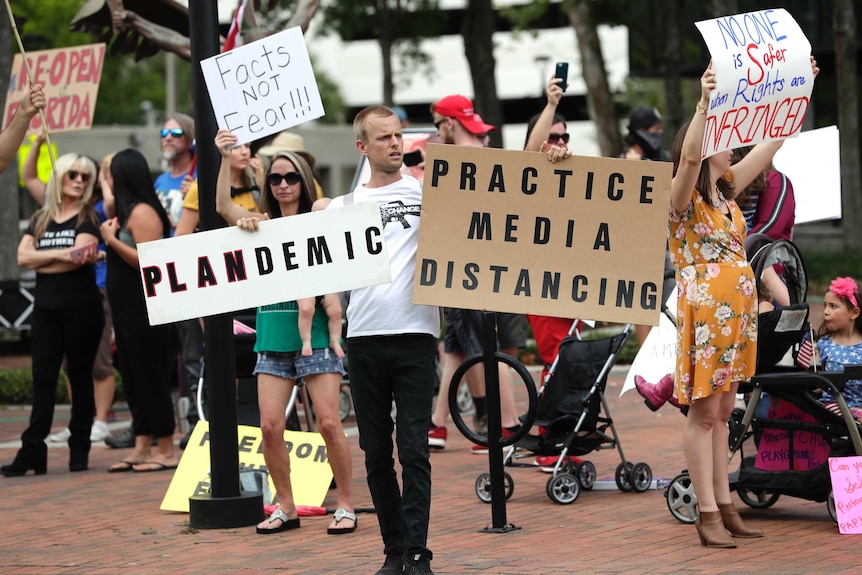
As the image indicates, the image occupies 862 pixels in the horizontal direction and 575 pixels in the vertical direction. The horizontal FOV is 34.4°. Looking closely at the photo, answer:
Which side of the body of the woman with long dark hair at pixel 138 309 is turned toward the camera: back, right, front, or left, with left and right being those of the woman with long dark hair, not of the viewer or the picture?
left

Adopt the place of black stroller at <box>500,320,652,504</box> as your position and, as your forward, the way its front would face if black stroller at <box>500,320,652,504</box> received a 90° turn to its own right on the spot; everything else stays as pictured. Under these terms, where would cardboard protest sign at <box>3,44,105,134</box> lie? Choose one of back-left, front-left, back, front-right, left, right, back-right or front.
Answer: front

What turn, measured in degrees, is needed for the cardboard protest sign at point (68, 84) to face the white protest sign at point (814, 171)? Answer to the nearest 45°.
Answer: approximately 45° to its left

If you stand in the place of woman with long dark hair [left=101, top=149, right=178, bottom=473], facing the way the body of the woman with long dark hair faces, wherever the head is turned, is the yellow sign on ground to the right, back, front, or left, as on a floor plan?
left

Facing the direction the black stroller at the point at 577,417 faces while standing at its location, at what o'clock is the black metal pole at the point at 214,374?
The black metal pole is roughly at 1 o'clock from the black stroller.

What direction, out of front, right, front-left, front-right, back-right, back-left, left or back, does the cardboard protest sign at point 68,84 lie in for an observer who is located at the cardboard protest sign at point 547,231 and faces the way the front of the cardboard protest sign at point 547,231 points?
back-right

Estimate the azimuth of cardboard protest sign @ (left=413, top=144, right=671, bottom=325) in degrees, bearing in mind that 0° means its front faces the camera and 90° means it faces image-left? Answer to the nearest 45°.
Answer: approximately 0°

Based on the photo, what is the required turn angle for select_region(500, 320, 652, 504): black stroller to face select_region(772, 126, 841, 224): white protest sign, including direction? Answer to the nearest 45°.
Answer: approximately 180°

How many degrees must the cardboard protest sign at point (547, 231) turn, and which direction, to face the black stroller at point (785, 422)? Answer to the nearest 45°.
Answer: approximately 135° to its left

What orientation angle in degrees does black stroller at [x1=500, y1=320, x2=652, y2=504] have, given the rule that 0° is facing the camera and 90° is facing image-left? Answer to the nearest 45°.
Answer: approximately 45°
